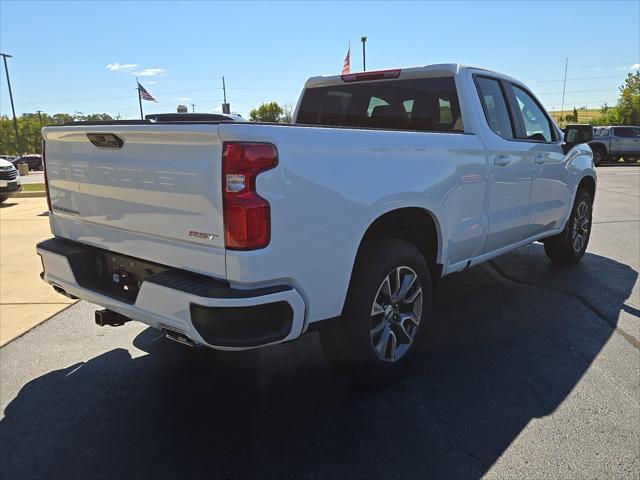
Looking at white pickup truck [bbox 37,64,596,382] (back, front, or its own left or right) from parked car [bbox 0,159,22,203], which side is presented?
left

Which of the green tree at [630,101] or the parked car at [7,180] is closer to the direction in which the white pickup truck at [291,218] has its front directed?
the green tree

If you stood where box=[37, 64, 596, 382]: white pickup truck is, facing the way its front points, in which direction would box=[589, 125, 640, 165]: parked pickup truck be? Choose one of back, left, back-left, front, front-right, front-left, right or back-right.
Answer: front

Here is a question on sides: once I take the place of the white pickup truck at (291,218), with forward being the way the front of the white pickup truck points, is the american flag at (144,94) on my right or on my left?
on my left

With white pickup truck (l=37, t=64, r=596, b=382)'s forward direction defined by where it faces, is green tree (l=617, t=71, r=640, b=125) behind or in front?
in front

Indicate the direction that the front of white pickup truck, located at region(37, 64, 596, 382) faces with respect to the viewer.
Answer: facing away from the viewer and to the right of the viewer
